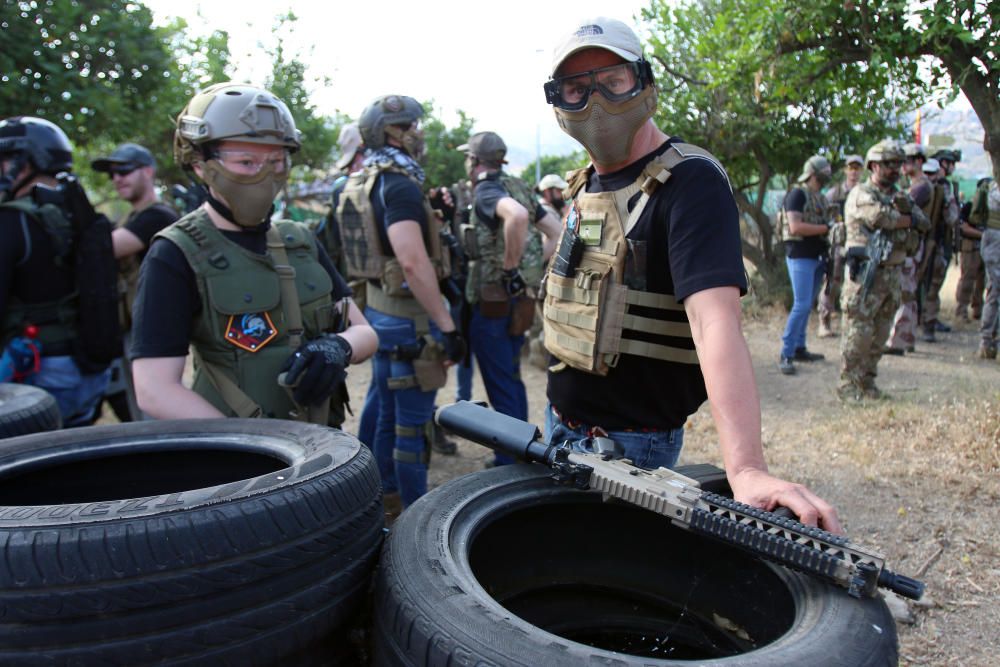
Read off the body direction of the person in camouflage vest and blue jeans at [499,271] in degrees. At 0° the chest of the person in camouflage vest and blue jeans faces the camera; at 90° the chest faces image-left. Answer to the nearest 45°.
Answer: approximately 135°

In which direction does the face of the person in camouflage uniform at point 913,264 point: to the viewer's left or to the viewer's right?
to the viewer's left

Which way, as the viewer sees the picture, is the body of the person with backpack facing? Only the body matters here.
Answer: to the viewer's left

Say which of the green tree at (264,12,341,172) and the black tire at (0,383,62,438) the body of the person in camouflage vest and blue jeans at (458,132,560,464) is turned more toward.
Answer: the green tree

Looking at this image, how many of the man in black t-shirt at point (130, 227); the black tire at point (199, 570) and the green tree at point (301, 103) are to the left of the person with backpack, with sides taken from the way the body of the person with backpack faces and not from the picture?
1

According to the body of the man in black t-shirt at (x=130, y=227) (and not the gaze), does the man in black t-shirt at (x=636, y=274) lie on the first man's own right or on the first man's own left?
on the first man's own left

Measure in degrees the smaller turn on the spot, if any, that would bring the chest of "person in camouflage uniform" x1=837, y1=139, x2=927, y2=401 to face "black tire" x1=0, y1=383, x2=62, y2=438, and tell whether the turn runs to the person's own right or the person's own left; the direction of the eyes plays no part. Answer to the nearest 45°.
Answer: approximately 45° to the person's own right
